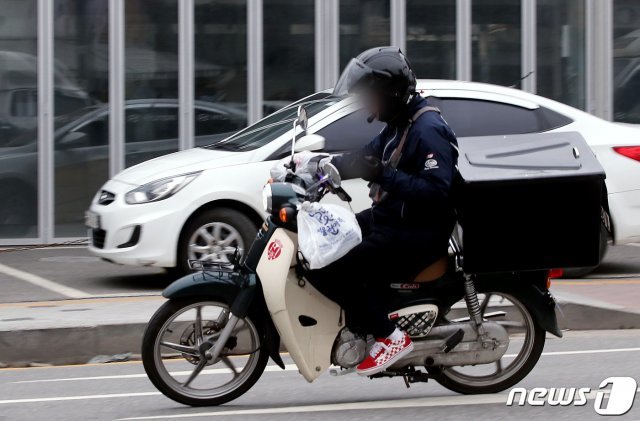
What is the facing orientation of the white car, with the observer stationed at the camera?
facing to the left of the viewer

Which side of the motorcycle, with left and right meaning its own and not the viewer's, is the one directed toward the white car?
right

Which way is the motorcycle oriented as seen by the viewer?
to the viewer's left

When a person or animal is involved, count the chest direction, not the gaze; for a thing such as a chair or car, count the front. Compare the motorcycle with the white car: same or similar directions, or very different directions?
same or similar directions

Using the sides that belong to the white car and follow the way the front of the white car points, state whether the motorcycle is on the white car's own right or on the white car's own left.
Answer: on the white car's own left

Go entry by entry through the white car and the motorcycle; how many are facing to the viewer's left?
2
